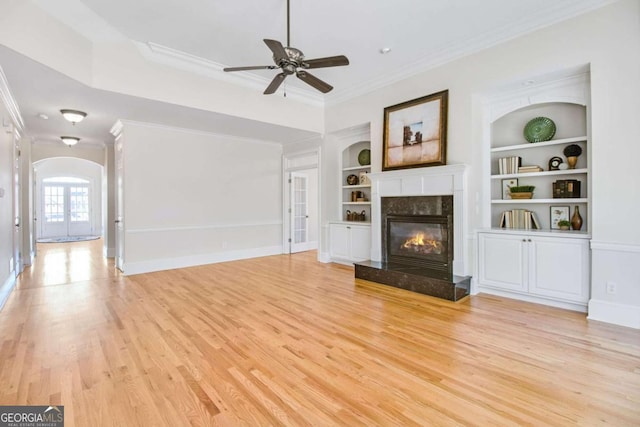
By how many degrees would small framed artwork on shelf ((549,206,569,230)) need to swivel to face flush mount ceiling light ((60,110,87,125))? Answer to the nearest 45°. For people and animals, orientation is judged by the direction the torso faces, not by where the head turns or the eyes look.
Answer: approximately 45° to its right

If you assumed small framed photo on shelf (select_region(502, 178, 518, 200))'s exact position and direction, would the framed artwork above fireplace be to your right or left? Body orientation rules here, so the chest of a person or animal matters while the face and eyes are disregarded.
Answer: on your right

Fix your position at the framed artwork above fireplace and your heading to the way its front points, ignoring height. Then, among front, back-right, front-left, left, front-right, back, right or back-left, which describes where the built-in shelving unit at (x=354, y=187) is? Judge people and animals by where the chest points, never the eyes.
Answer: right

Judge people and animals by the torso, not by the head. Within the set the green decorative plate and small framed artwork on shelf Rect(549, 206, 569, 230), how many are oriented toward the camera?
2

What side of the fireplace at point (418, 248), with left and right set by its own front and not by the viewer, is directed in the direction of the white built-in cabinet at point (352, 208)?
right

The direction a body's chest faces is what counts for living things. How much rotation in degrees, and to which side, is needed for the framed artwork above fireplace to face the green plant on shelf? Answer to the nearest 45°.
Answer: approximately 135° to its left

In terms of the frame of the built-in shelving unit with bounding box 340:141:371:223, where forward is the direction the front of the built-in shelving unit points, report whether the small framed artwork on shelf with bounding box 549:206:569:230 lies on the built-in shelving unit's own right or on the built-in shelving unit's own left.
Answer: on the built-in shelving unit's own left

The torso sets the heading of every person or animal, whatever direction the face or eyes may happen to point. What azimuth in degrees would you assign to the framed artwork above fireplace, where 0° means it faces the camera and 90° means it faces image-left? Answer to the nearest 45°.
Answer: approximately 45°

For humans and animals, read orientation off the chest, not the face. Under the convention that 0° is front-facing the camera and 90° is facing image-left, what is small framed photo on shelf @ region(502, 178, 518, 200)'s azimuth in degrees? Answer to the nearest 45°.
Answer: approximately 0°

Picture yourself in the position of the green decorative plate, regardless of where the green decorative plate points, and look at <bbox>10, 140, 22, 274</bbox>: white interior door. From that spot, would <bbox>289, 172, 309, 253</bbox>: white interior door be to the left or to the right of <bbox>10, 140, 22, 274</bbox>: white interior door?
right

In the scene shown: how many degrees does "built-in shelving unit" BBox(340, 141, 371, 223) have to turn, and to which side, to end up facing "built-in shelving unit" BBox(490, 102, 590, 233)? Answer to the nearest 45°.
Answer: approximately 90° to its left

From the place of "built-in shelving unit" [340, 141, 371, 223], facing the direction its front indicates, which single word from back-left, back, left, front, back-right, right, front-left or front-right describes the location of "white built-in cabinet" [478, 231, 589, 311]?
left
